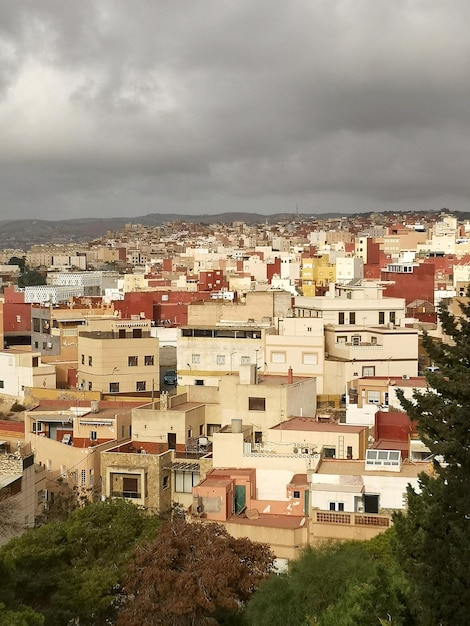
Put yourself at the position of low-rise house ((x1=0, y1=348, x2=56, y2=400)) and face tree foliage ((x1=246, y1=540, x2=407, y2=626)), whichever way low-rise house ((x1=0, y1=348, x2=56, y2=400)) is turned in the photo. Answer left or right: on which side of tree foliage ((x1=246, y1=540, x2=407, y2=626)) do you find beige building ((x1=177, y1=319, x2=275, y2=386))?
left

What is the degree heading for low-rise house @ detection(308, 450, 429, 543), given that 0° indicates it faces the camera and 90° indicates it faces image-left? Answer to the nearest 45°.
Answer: approximately 0°

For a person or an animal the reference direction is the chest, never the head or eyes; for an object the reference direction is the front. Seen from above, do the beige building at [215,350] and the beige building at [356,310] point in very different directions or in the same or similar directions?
same or similar directions

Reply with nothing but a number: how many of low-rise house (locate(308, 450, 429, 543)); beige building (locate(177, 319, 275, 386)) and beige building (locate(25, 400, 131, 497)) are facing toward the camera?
3

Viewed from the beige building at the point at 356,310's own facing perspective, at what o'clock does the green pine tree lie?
The green pine tree is roughly at 12 o'clock from the beige building.

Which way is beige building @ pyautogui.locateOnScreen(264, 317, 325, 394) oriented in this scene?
toward the camera

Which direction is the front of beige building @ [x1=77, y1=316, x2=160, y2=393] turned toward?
toward the camera

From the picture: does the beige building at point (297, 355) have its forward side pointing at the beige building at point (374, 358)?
no

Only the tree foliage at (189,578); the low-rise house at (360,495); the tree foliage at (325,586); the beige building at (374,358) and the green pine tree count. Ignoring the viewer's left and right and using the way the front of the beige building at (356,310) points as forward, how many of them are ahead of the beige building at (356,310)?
5

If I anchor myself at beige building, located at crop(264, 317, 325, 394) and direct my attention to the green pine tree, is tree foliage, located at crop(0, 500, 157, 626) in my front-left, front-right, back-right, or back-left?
front-right

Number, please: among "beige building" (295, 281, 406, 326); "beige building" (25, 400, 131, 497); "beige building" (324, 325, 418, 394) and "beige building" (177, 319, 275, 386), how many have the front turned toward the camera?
4

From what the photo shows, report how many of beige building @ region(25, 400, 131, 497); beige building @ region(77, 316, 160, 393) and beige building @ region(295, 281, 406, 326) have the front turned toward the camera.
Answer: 3

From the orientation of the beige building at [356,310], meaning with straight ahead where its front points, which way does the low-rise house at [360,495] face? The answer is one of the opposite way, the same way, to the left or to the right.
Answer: the same way

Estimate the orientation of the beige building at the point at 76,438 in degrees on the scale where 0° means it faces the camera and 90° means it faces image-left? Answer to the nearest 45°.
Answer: approximately 0°

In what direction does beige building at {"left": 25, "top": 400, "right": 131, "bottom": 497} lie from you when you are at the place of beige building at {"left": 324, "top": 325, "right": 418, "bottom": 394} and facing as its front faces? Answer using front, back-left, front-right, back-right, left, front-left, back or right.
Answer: front-right

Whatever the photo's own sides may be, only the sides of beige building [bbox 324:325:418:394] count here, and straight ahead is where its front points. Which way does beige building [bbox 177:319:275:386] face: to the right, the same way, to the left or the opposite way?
the same way

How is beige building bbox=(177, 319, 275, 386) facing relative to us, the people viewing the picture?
facing the viewer

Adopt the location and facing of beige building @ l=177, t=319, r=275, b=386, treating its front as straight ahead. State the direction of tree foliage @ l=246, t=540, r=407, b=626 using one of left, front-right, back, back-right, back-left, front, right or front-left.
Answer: front
